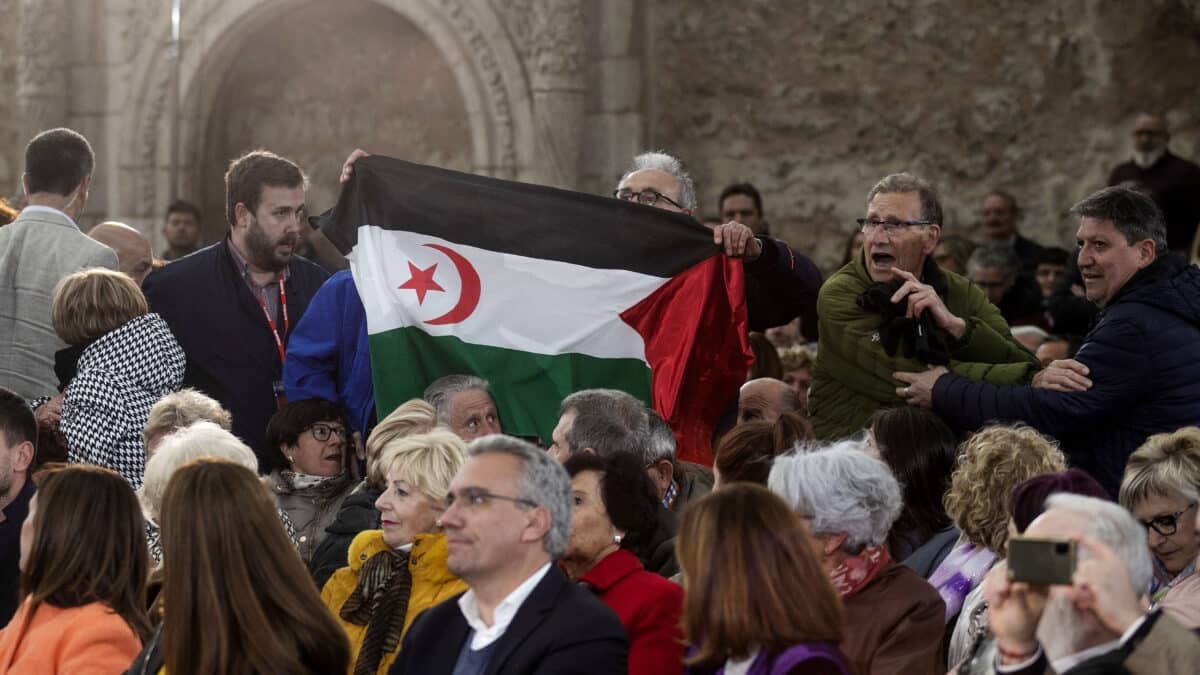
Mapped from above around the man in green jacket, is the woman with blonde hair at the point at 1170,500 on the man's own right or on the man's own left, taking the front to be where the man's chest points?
on the man's own left

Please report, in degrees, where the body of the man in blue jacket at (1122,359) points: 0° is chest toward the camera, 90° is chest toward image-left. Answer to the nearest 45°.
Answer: approximately 90°

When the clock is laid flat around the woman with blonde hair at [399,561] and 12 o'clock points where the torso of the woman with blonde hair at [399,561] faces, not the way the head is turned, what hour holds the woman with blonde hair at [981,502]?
the woman with blonde hair at [981,502] is roughly at 8 o'clock from the woman with blonde hair at [399,561].

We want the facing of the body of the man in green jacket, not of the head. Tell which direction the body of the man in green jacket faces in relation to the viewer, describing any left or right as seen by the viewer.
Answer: facing the viewer and to the left of the viewer

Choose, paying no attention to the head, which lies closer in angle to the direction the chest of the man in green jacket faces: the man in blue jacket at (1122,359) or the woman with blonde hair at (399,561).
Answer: the woman with blonde hair

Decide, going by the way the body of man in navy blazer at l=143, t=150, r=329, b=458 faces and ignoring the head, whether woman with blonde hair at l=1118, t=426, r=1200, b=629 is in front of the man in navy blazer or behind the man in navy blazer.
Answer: in front

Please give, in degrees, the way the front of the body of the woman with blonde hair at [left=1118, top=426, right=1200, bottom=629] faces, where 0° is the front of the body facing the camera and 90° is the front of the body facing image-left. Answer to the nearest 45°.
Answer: approximately 45°

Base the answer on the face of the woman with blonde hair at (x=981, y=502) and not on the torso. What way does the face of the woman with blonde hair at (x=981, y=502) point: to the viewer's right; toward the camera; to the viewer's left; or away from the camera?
away from the camera

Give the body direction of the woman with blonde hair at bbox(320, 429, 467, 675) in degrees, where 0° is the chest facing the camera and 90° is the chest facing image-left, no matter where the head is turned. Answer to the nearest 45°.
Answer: approximately 45°

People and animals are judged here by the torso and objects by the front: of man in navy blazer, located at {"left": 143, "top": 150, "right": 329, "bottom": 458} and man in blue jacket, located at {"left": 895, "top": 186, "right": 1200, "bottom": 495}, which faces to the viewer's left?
the man in blue jacket

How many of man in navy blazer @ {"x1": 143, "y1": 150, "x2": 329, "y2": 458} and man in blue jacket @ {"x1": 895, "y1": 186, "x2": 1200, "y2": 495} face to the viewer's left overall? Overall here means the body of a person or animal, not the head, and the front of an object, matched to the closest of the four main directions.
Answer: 1
